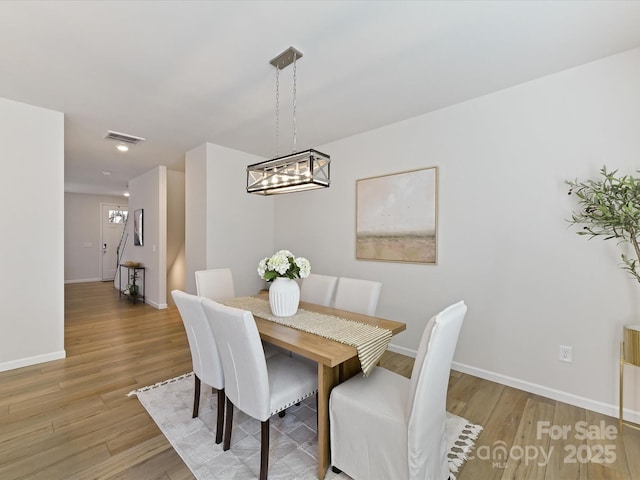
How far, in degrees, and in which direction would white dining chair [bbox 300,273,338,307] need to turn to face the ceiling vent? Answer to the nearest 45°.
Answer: approximately 45° to its right

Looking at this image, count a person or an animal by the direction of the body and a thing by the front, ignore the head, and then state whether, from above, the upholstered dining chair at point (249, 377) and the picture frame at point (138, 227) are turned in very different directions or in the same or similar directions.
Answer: very different directions

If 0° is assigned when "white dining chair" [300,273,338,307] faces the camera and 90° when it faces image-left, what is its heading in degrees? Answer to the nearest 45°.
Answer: approximately 45°

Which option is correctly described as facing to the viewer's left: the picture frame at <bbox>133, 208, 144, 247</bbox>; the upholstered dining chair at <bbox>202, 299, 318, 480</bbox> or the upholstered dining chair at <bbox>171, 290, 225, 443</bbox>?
the picture frame

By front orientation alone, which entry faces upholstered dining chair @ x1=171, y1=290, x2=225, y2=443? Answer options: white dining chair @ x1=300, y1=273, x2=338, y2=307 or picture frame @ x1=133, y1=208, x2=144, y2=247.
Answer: the white dining chair

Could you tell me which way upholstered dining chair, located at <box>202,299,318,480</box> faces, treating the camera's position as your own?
facing away from the viewer and to the right of the viewer

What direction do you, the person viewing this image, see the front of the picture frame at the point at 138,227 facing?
facing to the left of the viewer

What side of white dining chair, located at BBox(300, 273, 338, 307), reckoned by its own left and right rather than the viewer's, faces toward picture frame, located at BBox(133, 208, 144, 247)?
right

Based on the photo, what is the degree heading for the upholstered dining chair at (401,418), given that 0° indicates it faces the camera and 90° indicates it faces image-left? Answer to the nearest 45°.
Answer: approximately 135°

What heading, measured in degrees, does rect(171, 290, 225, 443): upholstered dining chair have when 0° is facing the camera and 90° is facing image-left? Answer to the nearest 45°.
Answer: approximately 225°
